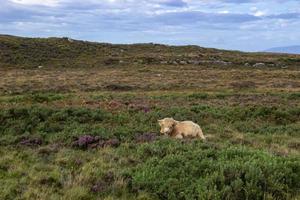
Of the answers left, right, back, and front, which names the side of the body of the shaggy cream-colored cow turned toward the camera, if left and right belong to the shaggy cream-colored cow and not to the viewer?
left
